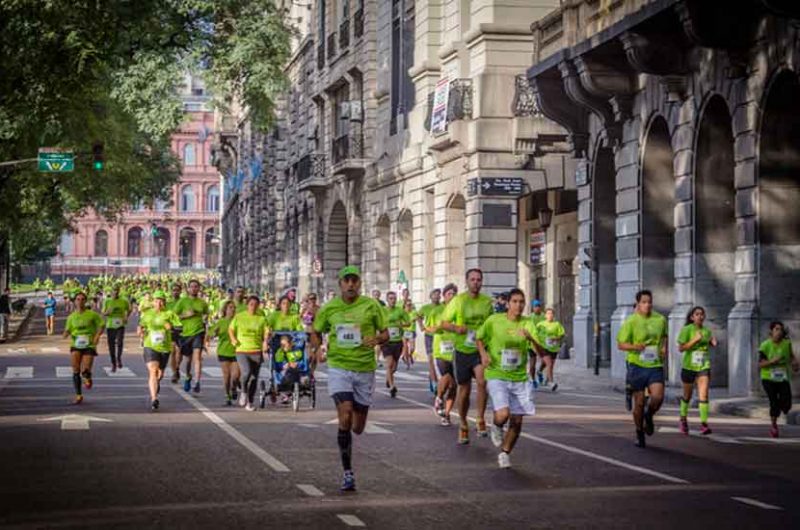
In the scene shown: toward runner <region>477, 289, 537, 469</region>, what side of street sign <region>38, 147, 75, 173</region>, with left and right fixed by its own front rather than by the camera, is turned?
front

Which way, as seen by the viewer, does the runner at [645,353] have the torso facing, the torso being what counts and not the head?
toward the camera

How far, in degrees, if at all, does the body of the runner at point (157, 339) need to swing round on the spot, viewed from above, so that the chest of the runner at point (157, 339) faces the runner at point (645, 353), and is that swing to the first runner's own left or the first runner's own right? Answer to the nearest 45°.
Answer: approximately 45° to the first runner's own left

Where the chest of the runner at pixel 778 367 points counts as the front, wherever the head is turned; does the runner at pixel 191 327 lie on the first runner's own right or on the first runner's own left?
on the first runner's own right

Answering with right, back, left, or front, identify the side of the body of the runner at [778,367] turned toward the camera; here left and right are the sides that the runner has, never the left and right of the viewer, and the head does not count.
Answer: front

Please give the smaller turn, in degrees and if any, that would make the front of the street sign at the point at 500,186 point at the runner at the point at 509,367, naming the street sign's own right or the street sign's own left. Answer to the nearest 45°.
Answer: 0° — it already faces them

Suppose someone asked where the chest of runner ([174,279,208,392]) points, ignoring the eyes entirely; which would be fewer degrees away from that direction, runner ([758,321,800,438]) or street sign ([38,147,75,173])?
the runner

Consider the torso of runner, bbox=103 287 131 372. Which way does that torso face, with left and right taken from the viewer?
facing the viewer

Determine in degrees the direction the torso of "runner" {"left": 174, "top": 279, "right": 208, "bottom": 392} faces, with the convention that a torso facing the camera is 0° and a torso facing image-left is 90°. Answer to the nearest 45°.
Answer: approximately 0°

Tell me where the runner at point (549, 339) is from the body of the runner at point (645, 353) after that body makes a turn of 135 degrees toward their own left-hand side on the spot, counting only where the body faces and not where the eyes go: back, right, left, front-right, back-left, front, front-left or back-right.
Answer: front-left

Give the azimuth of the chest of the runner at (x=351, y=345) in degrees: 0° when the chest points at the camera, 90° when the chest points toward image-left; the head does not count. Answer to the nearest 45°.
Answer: approximately 0°

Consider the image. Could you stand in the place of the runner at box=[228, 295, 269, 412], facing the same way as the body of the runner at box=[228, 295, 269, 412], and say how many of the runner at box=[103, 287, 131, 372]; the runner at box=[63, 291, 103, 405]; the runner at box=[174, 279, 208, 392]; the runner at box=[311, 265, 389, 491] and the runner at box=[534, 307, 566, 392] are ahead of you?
1
